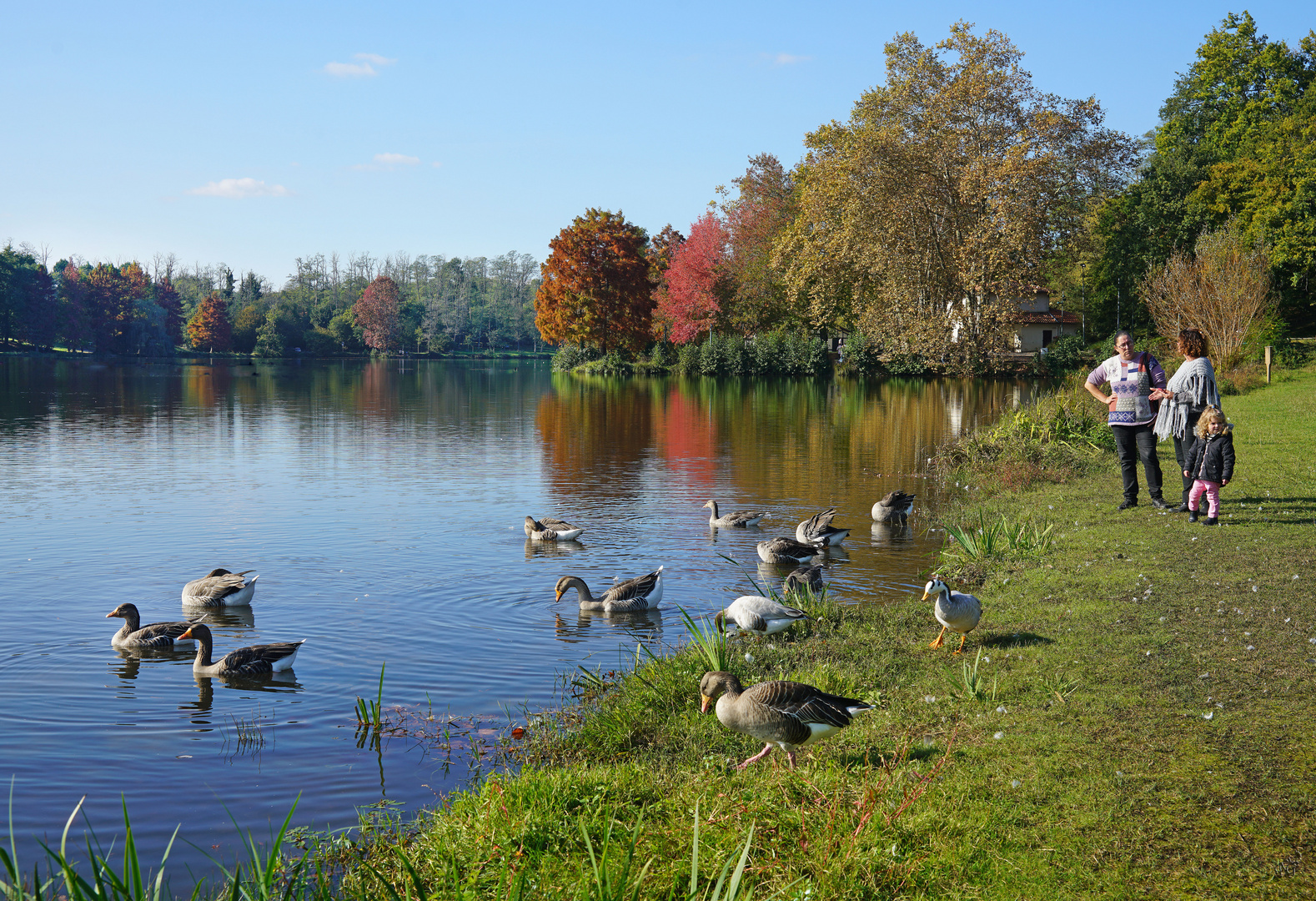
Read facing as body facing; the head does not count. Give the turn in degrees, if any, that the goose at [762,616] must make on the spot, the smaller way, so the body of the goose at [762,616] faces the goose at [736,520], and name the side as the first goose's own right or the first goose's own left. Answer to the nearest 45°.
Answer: approximately 90° to the first goose's own right

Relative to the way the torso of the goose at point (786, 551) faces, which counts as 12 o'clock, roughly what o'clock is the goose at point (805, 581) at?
the goose at point (805, 581) is roughly at 9 o'clock from the goose at point (786, 551).

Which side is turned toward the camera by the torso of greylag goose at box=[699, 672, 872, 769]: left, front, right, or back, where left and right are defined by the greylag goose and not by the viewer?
left

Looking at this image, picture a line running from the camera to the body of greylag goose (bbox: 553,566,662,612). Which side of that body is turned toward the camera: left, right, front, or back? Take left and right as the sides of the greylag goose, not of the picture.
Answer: left

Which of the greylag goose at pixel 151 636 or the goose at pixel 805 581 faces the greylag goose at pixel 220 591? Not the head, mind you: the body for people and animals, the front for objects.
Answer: the goose

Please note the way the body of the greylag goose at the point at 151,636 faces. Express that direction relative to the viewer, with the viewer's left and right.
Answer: facing to the left of the viewer

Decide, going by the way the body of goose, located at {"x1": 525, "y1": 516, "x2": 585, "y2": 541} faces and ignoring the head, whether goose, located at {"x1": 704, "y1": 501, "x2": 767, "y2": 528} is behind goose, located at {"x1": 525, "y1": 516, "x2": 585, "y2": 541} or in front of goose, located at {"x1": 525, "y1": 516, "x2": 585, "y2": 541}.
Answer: behind

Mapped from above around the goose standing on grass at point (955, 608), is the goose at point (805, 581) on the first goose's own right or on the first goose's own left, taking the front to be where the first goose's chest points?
on the first goose's own right

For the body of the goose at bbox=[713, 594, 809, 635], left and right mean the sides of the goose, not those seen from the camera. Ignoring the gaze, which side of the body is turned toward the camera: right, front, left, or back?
left

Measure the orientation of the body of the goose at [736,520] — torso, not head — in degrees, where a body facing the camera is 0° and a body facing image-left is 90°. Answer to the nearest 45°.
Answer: approximately 90°

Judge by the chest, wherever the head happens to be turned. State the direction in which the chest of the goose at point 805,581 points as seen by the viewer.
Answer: to the viewer's left

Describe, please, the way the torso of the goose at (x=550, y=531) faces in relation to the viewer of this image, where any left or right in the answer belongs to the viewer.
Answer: facing to the left of the viewer

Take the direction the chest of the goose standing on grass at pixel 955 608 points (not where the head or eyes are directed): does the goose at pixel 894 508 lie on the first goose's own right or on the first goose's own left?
on the first goose's own right

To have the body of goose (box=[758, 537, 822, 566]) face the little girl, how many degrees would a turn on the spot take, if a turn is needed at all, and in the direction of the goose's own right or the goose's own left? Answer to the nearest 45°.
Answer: approximately 180°
